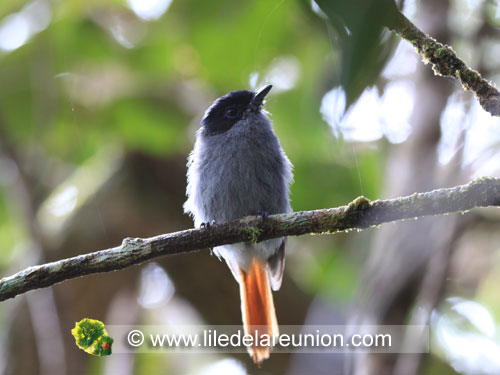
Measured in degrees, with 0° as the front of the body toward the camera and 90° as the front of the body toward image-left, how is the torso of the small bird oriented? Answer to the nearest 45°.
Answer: approximately 0°
